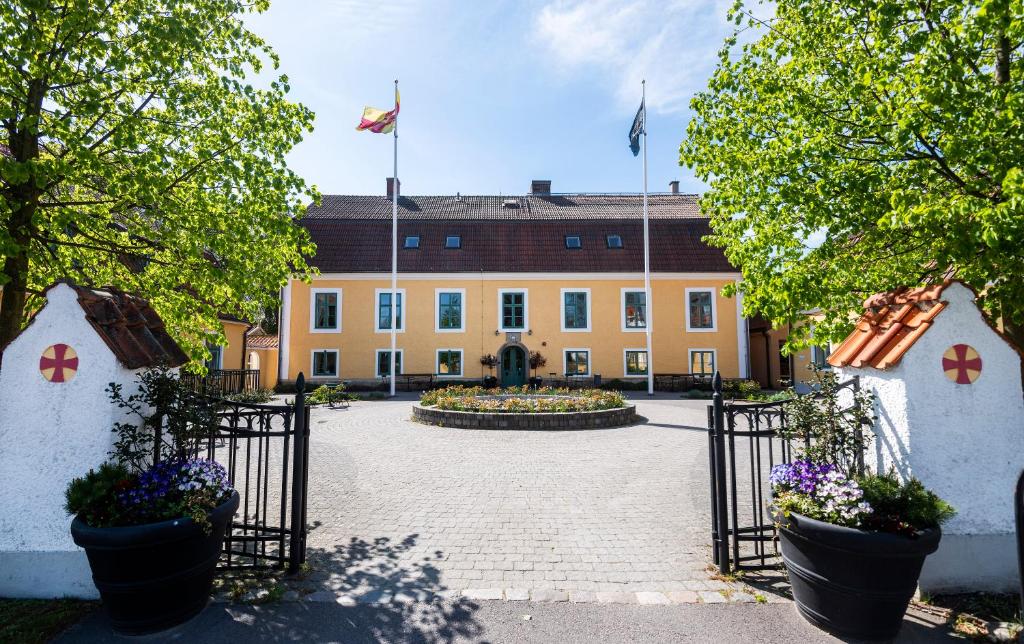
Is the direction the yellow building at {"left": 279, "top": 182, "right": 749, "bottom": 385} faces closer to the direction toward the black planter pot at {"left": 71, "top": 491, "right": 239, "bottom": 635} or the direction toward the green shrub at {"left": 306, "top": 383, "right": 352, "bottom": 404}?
the black planter pot

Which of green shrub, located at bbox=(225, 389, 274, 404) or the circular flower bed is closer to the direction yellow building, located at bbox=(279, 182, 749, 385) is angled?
the circular flower bed

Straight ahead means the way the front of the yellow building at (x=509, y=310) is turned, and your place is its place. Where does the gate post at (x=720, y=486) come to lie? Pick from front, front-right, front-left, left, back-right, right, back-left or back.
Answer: front

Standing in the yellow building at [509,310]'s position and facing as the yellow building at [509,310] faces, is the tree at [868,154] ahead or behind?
ahead

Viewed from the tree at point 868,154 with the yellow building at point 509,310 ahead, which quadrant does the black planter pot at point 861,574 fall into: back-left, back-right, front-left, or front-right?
back-left

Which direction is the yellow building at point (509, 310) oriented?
toward the camera

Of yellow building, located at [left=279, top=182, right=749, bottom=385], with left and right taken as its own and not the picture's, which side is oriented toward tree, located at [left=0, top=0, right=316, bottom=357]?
front

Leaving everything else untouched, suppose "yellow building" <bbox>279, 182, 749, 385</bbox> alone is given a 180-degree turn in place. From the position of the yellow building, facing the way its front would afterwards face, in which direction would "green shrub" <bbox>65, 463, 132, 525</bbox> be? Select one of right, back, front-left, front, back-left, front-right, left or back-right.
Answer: back

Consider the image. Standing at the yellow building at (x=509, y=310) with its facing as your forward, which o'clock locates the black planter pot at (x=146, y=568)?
The black planter pot is roughly at 12 o'clock from the yellow building.

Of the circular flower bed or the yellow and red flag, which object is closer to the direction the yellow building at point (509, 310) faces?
the circular flower bed

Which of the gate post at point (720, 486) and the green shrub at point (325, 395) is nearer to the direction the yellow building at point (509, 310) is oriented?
the gate post

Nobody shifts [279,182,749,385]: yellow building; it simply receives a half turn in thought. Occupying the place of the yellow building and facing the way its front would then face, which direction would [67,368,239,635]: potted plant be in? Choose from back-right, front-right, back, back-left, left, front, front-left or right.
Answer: back

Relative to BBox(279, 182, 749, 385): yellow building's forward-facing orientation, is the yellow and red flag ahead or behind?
ahead

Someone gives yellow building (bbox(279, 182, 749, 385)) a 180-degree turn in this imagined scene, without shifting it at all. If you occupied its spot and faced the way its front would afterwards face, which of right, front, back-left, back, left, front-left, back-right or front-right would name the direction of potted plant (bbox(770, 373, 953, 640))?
back

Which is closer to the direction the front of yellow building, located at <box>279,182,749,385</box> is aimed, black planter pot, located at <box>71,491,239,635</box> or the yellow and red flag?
the black planter pot
